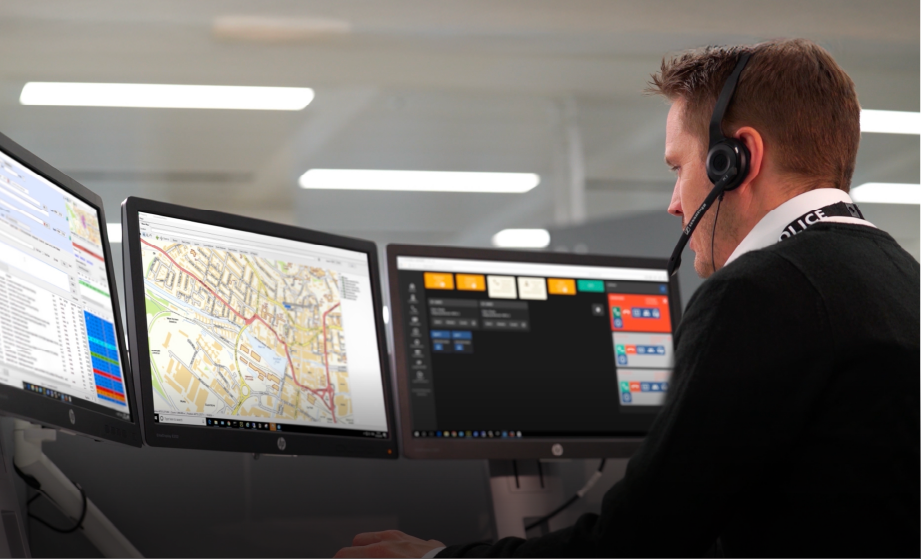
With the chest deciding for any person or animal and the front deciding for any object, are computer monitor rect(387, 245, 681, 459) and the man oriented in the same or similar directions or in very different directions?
very different directions

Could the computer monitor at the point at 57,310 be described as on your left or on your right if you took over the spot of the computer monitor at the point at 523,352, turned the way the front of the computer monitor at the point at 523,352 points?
on your right

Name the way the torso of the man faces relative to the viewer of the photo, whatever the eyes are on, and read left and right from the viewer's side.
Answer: facing away from the viewer and to the left of the viewer

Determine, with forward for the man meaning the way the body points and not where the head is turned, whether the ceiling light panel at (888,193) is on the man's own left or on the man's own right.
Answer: on the man's own right

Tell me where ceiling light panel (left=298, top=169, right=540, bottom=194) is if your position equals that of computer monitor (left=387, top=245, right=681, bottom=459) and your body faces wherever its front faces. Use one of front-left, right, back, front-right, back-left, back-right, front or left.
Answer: back-left

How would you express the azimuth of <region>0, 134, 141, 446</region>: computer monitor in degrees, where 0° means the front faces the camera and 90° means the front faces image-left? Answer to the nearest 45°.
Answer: approximately 315°

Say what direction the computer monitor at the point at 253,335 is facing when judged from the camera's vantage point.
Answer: facing the viewer and to the right of the viewer

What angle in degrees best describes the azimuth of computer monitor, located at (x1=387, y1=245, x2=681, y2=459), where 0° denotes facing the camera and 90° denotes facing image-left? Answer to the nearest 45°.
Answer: approximately 315°

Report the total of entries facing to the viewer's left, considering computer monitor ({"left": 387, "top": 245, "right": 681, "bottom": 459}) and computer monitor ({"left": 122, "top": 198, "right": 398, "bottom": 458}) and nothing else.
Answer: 0

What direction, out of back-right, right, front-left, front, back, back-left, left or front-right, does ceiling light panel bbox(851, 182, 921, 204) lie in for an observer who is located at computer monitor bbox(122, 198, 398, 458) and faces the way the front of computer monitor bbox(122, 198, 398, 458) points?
left

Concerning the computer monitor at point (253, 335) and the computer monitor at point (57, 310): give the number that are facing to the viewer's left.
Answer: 0

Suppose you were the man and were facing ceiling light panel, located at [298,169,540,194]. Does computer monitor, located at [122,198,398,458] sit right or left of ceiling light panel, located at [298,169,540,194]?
left
